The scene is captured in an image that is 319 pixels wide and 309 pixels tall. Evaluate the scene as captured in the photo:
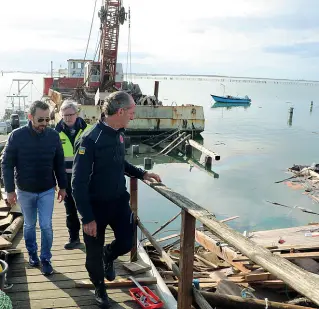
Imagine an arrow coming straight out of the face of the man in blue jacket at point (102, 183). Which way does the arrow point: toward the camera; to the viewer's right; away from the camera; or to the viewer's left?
to the viewer's right

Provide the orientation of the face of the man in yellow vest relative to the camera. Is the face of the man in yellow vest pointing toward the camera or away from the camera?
toward the camera

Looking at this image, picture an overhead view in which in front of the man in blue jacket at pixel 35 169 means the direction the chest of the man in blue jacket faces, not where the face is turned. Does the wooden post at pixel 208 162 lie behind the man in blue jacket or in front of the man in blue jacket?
behind

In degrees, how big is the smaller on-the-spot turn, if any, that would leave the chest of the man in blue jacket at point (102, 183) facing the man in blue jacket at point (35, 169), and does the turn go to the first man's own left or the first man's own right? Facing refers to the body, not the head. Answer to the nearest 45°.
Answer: approximately 180°

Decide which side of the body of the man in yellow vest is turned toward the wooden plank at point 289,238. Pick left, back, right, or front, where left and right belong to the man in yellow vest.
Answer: left

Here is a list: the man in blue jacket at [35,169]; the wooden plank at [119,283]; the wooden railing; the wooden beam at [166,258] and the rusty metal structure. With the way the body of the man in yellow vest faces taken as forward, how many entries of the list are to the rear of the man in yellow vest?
1

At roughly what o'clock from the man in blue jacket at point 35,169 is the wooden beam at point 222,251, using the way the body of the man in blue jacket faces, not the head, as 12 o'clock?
The wooden beam is roughly at 8 o'clock from the man in blue jacket.

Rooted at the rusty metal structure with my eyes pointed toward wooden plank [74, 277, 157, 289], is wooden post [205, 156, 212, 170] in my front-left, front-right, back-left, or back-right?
front-left

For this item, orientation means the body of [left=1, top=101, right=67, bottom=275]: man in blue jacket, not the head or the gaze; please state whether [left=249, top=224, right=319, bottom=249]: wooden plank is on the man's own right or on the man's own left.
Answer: on the man's own left

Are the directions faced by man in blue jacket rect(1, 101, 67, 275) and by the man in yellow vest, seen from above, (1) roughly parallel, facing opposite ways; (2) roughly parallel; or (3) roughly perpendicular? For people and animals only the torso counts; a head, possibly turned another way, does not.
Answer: roughly parallel

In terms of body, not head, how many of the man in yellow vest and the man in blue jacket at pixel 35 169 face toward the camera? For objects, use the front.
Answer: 2

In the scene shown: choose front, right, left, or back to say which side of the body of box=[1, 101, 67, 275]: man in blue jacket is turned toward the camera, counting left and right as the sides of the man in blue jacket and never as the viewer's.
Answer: front

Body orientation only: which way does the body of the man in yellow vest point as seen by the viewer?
toward the camera
